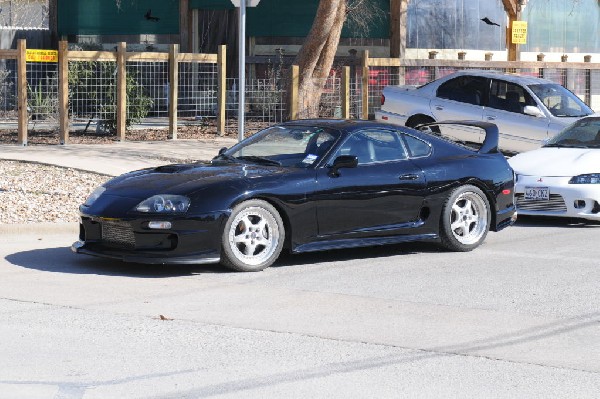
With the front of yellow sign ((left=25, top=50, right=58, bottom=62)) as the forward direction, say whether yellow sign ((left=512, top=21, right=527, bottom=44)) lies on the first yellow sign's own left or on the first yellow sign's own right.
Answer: on the first yellow sign's own left

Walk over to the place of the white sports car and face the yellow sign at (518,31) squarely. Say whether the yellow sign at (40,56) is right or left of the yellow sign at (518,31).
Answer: left

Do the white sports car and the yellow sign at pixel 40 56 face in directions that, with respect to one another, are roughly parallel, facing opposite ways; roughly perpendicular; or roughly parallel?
roughly perpendicular

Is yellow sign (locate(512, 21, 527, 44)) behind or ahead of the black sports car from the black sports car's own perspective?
behind

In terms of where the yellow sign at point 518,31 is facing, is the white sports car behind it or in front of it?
in front

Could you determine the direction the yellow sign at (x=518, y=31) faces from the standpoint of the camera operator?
facing the viewer

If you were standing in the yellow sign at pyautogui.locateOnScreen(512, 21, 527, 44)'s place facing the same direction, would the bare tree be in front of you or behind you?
in front

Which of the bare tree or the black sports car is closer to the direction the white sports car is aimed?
the black sports car

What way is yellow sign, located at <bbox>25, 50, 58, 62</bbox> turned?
toward the camera

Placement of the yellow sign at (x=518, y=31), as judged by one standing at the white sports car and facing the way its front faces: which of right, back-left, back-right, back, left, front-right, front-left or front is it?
back-right

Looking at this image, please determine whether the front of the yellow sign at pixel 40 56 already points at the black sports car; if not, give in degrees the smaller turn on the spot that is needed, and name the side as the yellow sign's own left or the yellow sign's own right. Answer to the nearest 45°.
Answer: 0° — it already faces it

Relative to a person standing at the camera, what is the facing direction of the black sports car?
facing the viewer and to the left of the viewer

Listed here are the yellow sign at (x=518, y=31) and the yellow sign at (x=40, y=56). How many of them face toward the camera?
2

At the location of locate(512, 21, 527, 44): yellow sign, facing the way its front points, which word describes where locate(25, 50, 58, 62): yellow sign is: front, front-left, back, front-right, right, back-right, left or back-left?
front-right

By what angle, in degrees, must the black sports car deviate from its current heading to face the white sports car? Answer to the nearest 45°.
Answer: approximately 180°

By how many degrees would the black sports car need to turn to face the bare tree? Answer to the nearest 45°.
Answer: approximately 135° to its right
